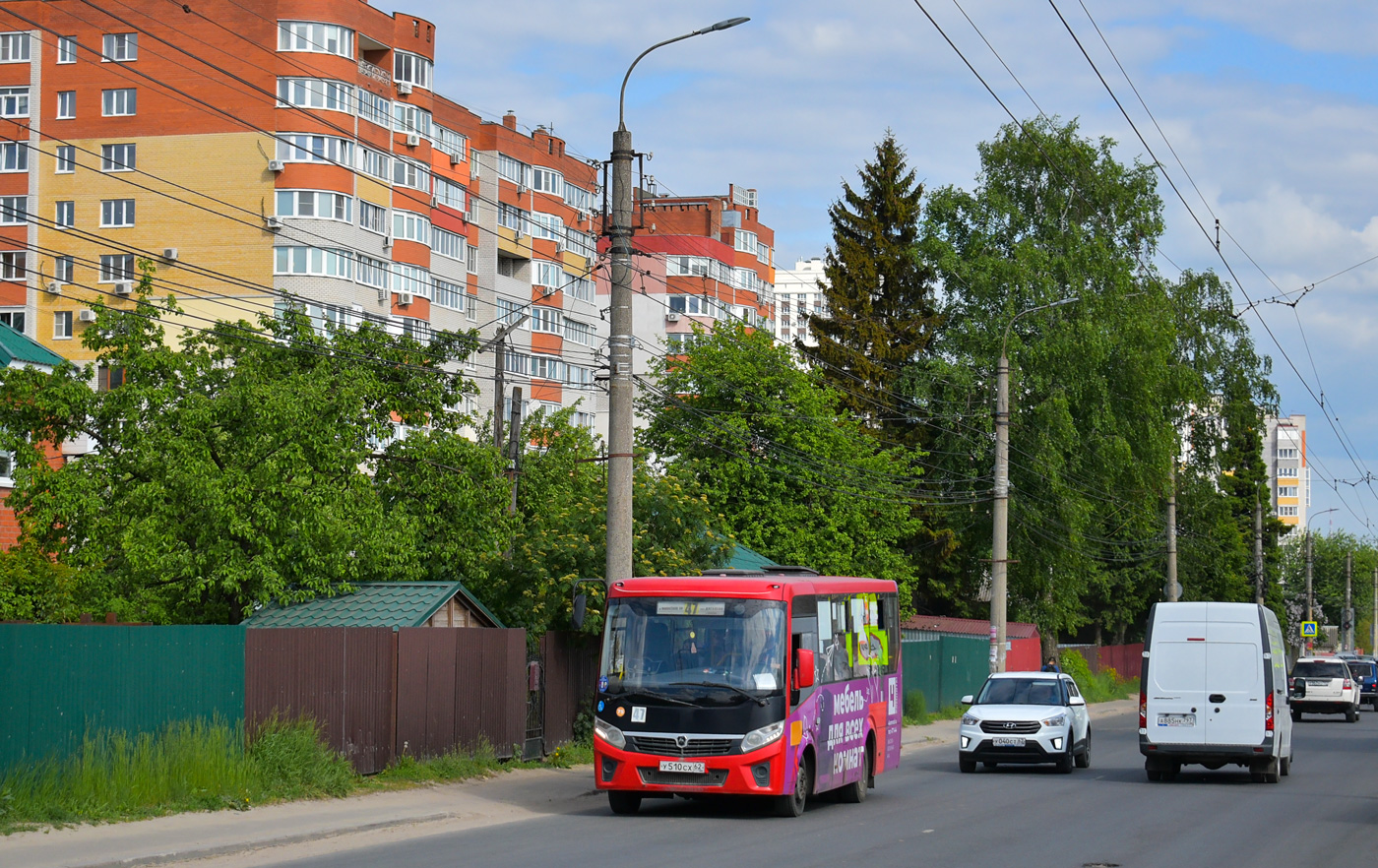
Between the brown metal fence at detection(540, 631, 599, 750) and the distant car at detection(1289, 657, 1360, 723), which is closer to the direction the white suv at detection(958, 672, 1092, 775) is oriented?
the brown metal fence

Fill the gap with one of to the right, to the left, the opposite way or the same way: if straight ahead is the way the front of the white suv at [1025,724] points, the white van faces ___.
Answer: the opposite way

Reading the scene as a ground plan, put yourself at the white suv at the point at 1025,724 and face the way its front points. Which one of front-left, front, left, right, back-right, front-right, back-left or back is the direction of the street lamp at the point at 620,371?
front-right

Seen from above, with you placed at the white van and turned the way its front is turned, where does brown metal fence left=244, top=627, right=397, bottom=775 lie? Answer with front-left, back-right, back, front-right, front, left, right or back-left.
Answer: back-left

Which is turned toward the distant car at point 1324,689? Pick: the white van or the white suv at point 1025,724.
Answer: the white van

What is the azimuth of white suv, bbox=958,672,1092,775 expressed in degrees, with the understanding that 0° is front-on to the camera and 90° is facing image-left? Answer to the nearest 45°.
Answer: approximately 0°

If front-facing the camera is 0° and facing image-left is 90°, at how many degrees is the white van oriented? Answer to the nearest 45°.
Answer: approximately 180°

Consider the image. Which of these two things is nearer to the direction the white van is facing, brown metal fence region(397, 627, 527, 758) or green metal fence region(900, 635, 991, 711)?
the green metal fence

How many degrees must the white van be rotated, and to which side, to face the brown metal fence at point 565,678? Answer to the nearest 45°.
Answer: approximately 90° to its left
